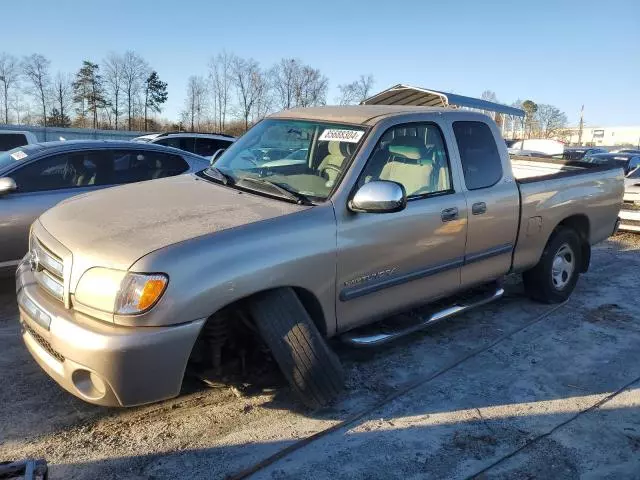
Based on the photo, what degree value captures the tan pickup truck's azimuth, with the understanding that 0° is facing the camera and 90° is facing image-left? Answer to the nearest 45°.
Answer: approximately 45°

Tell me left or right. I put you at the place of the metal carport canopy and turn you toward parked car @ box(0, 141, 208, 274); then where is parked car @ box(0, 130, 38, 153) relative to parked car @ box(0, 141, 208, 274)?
right

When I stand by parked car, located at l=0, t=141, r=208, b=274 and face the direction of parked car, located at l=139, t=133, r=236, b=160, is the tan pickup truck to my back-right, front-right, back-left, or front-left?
back-right

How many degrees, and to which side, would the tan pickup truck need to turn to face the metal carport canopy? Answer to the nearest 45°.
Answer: approximately 135° to its right

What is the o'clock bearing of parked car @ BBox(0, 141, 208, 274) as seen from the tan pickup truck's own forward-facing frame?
The parked car is roughly at 3 o'clock from the tan pickup truck.

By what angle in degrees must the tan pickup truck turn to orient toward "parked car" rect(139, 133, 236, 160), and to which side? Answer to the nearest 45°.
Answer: approximately 135° to its right

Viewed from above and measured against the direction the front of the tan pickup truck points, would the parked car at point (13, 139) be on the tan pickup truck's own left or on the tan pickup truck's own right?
on the tan pickup truck's own right
